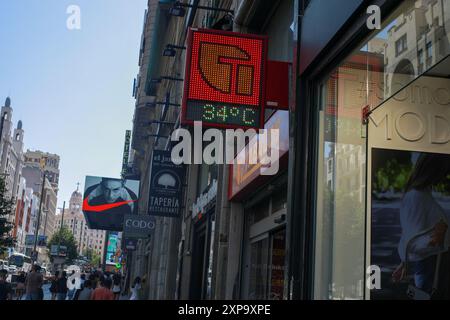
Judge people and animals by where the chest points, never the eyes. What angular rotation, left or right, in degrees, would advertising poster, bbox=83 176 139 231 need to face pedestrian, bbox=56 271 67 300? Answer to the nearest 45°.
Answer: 0° — it already faces them

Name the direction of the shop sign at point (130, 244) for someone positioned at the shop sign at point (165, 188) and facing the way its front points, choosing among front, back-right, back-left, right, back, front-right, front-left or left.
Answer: back

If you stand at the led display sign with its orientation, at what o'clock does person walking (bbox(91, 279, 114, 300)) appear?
The person walking is roughly at 5 o'clock from the led display sign.

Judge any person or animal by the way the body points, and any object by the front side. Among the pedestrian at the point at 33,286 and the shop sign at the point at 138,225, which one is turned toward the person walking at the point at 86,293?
the shop sign

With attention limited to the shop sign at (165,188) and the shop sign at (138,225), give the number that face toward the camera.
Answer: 2

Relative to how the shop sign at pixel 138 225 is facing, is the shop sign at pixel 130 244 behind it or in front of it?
behind

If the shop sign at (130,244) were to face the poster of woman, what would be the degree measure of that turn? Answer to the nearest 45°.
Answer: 0° — it already faces it

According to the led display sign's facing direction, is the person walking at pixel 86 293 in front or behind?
behind

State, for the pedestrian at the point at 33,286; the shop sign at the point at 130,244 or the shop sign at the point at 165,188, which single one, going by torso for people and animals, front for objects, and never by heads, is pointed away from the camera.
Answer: the pedestrian
